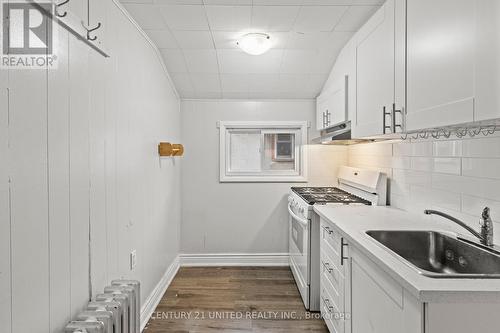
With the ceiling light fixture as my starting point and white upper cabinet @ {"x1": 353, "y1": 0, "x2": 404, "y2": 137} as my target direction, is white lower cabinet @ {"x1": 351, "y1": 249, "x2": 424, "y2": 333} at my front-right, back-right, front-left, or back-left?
front-right

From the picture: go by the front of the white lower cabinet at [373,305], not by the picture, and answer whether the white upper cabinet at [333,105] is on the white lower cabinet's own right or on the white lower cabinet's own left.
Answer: on the white lower cabinet's own right

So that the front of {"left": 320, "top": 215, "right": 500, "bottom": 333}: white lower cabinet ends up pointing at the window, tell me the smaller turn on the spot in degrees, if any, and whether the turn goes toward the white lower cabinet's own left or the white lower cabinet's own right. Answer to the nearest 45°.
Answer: approximately 90° to the white lower cabinet's own right

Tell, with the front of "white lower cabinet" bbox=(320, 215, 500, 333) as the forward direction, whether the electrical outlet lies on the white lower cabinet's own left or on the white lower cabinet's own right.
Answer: on the white lower cabinet's own right

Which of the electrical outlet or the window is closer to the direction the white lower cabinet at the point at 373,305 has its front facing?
the electrical outlet
